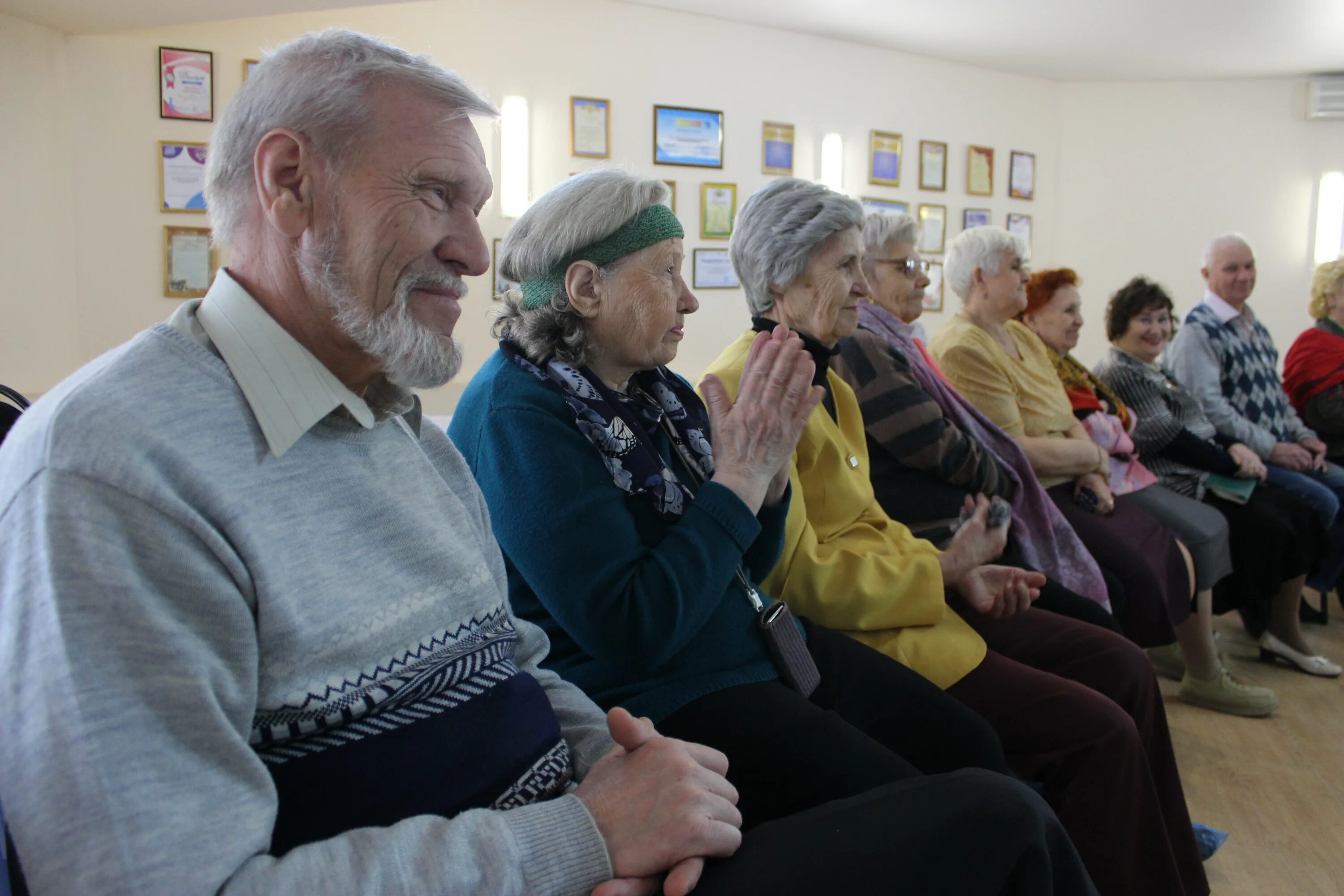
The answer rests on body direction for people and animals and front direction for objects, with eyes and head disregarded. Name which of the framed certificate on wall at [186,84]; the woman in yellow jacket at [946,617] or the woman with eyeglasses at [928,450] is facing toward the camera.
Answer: the framed certificate on wall

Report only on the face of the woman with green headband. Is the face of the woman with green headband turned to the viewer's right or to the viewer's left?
to the viewer's right

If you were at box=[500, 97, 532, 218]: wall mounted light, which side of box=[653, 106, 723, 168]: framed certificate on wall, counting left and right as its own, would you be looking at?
right

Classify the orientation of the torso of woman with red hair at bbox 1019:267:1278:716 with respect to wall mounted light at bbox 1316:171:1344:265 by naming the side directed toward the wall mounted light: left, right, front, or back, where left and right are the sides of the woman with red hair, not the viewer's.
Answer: left

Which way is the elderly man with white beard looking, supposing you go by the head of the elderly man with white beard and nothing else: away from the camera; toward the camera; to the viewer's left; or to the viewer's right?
to the viewer's right

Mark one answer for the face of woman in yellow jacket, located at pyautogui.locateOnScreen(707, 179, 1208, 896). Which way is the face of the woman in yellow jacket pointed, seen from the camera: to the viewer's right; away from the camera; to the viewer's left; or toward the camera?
to the viewer's right

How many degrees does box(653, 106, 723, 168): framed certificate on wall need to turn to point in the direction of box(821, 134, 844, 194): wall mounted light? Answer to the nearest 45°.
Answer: approximately 90° to its left

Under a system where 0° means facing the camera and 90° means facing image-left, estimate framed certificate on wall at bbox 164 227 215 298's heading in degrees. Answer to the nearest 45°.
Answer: approximately 0°

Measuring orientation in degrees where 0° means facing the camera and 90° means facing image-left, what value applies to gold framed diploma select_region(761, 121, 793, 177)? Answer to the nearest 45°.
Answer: approximately 315°
